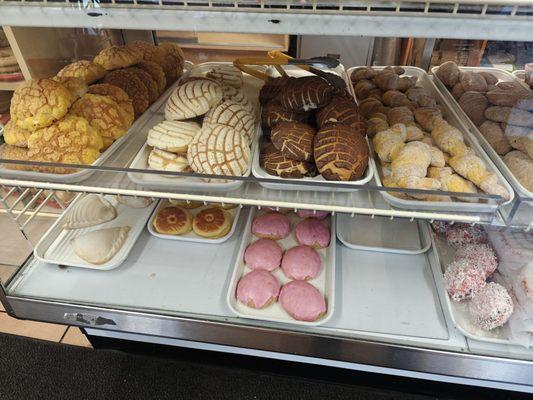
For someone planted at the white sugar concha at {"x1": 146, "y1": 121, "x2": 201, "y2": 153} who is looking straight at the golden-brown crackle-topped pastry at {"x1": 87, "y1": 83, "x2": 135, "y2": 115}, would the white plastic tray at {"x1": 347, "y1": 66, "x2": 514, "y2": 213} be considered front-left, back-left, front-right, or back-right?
back-right

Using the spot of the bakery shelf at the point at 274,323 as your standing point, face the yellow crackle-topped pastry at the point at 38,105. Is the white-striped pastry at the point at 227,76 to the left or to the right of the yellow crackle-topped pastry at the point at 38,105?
right

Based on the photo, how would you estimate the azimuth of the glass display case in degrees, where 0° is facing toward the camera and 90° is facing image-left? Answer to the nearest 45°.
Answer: approximately 0°
